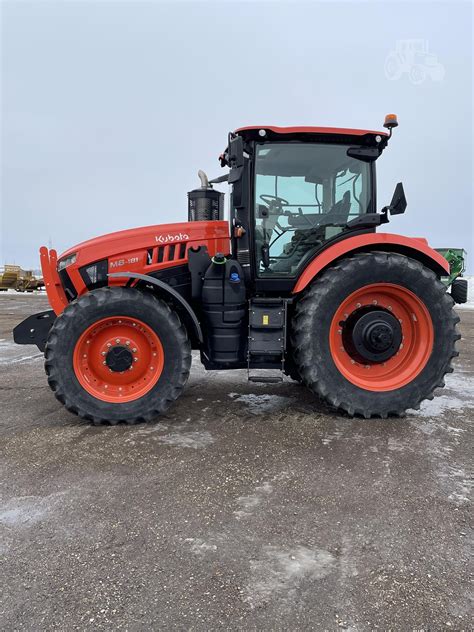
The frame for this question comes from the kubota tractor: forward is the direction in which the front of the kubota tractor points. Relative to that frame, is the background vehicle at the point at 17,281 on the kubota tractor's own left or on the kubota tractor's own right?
on the kubota tractor's own right

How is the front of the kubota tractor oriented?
to the viewer's left
